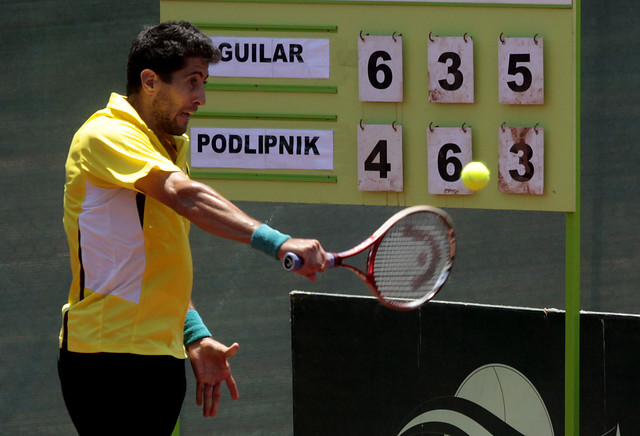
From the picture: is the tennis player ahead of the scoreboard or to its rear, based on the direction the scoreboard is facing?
ahead

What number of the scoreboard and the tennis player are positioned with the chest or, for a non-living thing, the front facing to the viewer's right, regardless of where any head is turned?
1

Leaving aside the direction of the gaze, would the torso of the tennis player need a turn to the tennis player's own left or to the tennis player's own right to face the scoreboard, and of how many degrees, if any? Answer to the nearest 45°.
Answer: approximately 45° to the tennis player's own left

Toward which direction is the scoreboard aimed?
toward the camera

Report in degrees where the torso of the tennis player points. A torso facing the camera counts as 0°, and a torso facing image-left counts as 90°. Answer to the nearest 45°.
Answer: approximately 270°

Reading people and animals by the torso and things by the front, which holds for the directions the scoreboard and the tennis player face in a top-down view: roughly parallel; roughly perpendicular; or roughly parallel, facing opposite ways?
roughly perpendicular

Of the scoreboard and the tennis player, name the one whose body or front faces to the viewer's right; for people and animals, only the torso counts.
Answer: the tennis player
